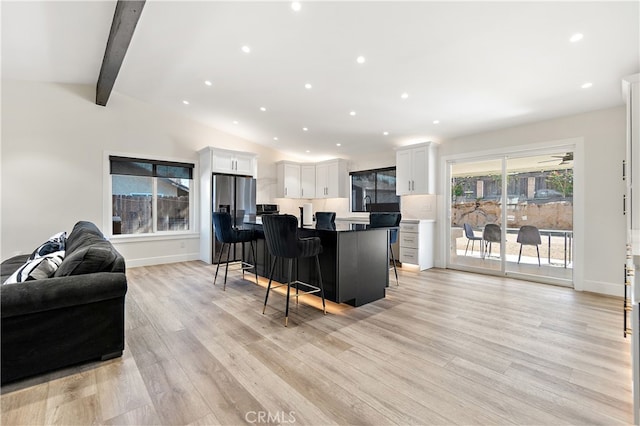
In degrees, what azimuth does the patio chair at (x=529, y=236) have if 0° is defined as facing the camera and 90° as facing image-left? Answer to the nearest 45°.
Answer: approximately 180°

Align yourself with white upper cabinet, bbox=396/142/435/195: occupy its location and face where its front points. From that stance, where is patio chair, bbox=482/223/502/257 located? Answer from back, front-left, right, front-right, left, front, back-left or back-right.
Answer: back-left

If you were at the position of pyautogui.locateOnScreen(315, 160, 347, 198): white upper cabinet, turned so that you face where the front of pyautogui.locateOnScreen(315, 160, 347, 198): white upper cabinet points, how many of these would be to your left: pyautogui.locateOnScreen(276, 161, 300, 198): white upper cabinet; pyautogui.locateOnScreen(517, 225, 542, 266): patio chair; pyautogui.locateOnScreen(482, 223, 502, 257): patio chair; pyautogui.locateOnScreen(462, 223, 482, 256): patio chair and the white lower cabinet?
4

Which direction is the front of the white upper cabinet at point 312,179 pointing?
toward the camera

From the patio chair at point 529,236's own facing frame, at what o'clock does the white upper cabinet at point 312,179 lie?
The white upper cabinet is roughly at 9 o'clock from the patio chair.

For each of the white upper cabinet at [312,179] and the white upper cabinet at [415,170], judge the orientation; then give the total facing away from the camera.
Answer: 0

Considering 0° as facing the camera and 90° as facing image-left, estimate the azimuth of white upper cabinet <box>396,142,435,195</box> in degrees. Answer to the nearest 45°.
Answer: approximately 45°

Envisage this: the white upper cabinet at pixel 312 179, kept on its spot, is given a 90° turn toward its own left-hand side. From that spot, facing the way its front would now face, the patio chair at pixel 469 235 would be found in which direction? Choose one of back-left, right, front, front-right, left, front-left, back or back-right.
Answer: front-right

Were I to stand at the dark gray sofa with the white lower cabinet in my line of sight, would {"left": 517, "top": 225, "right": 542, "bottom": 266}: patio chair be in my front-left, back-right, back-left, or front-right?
front-right

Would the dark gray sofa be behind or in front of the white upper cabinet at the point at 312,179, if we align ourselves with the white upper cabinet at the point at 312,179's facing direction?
in front

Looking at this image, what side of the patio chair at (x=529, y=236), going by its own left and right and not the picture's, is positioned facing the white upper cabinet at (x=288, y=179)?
left

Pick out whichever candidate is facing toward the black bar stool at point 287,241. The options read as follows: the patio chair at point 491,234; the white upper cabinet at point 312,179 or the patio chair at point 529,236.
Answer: the white upper cabinet

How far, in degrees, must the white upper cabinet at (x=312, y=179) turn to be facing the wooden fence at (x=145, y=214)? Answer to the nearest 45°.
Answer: approximately 90° to its right

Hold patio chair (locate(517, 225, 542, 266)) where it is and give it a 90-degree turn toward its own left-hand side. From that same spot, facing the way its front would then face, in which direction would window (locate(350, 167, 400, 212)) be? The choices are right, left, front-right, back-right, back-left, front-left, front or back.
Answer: front

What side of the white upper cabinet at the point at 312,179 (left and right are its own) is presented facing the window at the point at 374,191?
left
